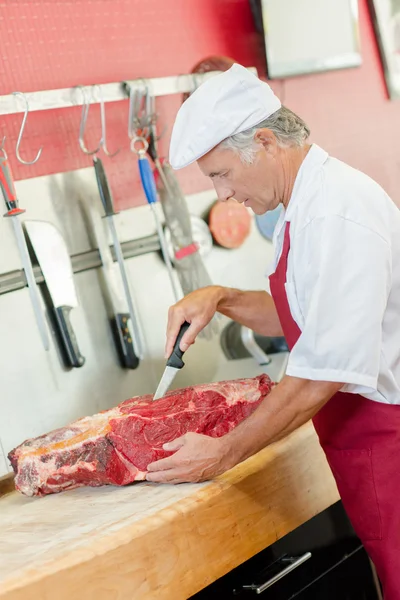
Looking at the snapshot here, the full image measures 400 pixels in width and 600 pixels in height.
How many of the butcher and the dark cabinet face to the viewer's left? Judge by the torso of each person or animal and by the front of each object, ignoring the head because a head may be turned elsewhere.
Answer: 1

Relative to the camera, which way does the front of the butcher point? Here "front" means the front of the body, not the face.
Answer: to the viewer's left

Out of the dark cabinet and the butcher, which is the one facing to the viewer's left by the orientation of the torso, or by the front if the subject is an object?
the butcher

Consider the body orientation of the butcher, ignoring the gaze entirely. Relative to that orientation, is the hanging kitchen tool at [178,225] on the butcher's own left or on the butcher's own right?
on the butcher's own right

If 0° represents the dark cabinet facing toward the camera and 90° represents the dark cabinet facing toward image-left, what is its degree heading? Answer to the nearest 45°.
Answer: approximately 315°

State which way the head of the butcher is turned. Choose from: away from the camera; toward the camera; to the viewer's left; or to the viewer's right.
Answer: to the viewer's left
